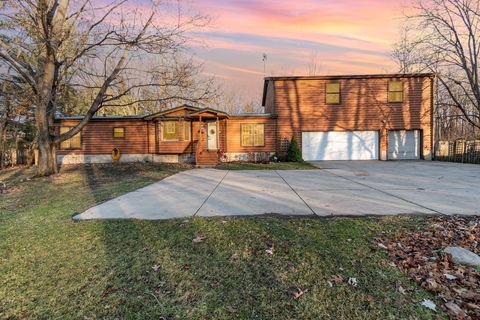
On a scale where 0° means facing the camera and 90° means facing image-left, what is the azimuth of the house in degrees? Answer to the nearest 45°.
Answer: approximately 0°

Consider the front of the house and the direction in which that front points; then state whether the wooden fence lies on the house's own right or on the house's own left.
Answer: on the house's own left
